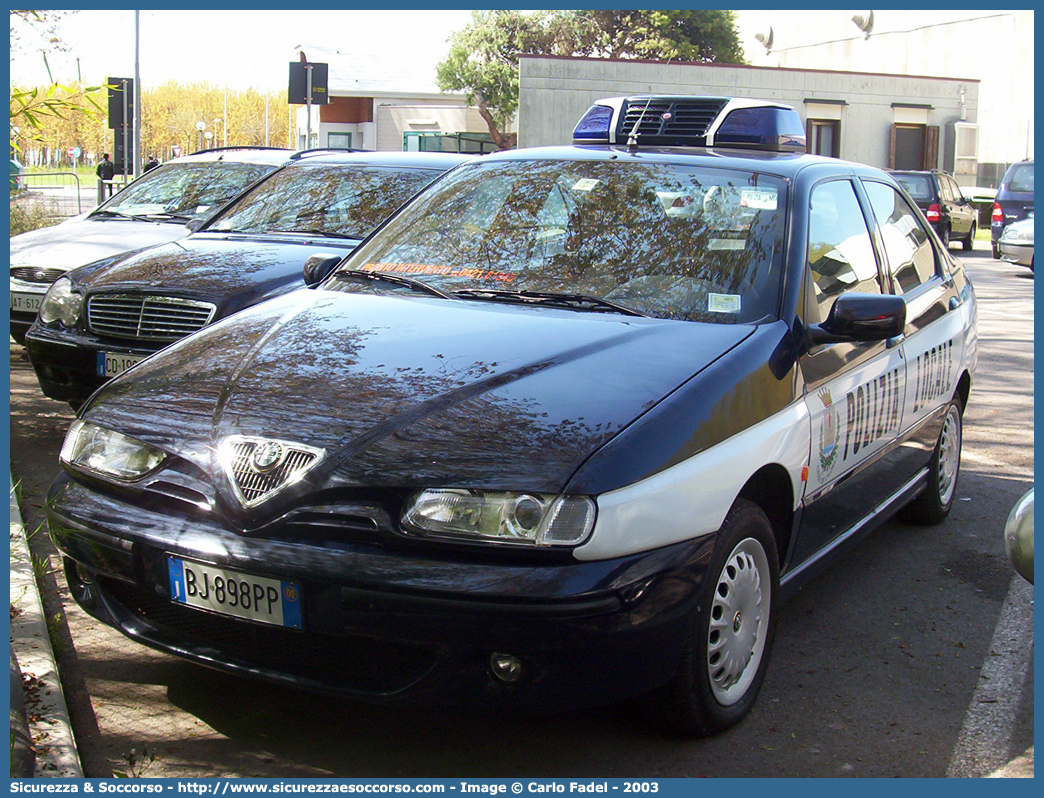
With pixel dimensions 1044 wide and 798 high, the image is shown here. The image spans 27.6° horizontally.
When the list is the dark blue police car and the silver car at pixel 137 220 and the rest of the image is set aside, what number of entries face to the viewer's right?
0

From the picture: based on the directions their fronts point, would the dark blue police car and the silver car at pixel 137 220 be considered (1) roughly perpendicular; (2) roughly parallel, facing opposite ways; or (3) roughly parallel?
roughly parallel

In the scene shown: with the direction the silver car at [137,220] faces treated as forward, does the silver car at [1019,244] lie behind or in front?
behind

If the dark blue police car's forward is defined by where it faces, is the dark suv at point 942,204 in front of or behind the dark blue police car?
behind

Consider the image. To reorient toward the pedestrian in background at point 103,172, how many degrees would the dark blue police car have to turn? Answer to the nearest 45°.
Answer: approximately 135° to its right

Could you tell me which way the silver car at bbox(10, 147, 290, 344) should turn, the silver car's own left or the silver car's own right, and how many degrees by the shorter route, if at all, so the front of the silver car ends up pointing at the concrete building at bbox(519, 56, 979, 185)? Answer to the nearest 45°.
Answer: approximately 180°

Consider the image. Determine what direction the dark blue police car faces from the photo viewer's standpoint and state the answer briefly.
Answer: facing the viewer and to the left of the viewer

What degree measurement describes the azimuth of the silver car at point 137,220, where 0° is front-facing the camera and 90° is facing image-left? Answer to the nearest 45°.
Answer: approximately 45°
